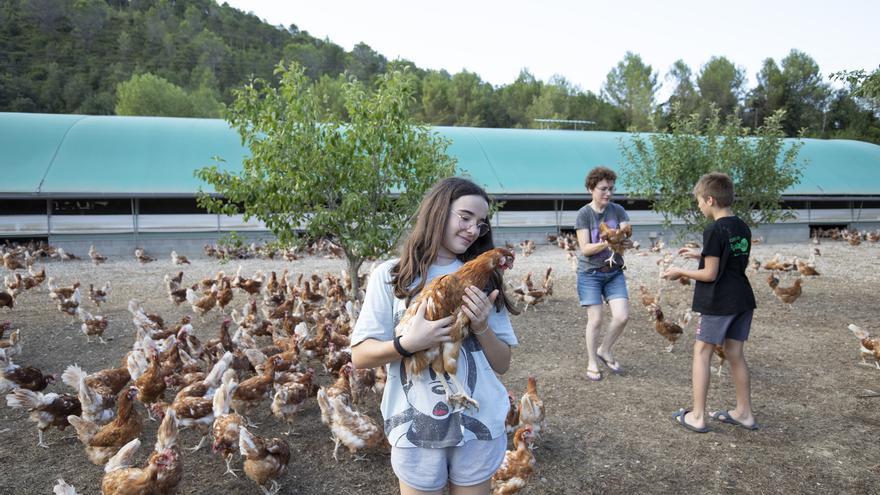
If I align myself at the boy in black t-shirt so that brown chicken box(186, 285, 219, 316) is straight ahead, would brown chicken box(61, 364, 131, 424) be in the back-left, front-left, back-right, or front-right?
front-left

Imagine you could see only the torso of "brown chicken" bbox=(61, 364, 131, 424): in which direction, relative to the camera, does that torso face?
to the viewer's right

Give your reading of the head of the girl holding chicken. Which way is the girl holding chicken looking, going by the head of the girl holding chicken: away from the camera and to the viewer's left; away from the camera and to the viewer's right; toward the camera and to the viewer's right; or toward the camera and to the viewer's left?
toward the camera and to the viewer's right

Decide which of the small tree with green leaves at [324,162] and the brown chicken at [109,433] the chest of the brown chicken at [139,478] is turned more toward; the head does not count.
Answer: the small tree with green leaves

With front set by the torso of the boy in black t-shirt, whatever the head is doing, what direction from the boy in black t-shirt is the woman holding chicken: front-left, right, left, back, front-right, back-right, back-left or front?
front

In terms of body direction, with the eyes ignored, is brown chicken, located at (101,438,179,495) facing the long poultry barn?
no

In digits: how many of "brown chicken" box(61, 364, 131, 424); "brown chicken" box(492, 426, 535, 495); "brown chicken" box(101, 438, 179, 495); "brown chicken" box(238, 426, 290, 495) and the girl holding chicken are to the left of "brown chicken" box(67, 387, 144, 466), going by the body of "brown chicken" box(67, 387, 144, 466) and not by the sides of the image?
1

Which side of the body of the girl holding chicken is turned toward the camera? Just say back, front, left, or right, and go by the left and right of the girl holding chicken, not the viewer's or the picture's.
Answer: front

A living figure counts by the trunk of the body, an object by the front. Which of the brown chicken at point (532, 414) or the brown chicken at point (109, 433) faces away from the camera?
the brown chicken at point (532, 414)

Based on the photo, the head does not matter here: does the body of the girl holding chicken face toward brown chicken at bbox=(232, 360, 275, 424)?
no

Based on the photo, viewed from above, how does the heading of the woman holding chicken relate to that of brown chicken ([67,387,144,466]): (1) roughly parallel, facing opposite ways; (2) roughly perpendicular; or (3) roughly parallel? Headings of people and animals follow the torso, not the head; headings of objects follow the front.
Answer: roughly perpendicular

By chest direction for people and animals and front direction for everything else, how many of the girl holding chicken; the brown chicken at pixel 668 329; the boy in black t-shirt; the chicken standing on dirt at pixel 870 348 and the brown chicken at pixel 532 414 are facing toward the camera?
1

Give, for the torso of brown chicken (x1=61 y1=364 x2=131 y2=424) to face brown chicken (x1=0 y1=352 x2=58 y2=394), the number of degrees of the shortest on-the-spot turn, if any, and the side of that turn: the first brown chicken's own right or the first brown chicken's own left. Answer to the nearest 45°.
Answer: approximately 135° to the first brown chicken's own left

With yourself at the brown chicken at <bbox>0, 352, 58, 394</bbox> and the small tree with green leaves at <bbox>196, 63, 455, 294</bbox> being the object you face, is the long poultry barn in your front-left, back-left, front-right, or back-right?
front-left

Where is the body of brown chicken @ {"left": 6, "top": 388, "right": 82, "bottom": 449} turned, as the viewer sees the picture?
to the viewer's right

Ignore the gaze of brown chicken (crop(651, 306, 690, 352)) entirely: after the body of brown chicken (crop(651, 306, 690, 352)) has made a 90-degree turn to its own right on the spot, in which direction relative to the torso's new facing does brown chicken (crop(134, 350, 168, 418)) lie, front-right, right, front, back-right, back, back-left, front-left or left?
back-left
